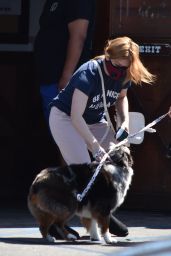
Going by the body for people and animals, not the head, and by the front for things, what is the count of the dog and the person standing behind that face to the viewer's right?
1

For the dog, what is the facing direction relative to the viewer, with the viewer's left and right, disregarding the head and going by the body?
facing to the right of the viewer

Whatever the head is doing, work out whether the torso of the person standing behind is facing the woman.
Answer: no

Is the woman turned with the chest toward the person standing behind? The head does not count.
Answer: no

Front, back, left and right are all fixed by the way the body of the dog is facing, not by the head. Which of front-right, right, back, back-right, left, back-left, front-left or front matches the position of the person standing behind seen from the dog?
left

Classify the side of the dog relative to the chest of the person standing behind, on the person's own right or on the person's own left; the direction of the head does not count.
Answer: on the person's own left

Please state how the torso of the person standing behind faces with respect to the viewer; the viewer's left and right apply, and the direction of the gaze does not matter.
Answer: facing the viewer and to the left of the viewer

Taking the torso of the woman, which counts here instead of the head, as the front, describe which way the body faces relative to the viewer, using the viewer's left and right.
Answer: facing the viewer and to the right of the viewer

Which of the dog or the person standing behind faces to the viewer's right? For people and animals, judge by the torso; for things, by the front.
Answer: the dog
